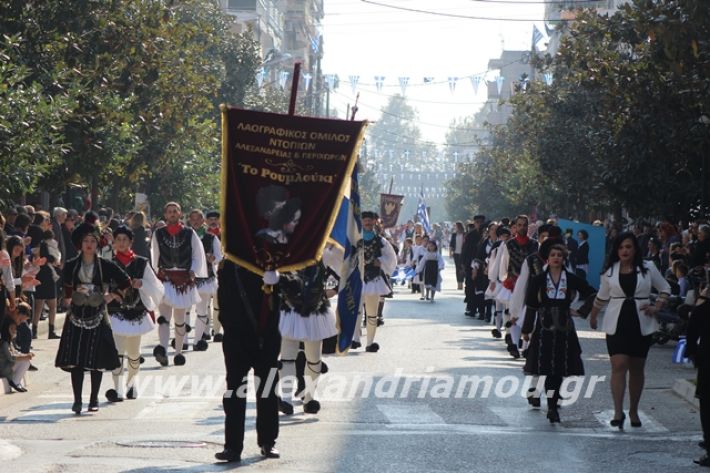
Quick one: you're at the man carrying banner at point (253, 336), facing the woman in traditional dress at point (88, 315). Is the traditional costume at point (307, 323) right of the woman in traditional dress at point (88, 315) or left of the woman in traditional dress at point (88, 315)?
right

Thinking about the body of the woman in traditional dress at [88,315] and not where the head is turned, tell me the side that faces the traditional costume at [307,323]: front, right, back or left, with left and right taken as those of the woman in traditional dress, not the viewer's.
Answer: left

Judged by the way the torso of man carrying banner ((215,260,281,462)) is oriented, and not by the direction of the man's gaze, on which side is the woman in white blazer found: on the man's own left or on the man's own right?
on the man's own left

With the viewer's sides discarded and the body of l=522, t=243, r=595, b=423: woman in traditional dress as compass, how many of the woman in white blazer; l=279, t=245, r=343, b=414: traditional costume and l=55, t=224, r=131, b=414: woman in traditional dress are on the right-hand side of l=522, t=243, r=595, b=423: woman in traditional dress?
2

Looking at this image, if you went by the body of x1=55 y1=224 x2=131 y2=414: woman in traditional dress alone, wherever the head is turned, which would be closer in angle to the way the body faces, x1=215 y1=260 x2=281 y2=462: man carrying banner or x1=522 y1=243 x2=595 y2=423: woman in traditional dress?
the man carrying banner

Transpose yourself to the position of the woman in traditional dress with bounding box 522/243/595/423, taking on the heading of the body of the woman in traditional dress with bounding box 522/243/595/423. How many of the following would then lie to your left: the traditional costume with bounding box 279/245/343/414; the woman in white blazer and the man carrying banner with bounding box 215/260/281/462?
1

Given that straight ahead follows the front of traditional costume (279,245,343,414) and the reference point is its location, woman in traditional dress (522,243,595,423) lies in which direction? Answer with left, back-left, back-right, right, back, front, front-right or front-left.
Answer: left

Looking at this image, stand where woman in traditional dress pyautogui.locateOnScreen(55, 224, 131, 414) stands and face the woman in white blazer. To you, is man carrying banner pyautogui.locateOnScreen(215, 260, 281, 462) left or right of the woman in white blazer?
right

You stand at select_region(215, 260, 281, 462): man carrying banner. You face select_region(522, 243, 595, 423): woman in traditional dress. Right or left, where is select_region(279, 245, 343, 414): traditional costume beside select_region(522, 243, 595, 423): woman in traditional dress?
left

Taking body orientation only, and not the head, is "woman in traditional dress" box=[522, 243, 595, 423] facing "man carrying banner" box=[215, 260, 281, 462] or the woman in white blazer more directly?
the man carrying banner

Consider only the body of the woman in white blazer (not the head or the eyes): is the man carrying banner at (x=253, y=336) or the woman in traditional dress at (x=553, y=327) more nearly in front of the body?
the man carrying banner
